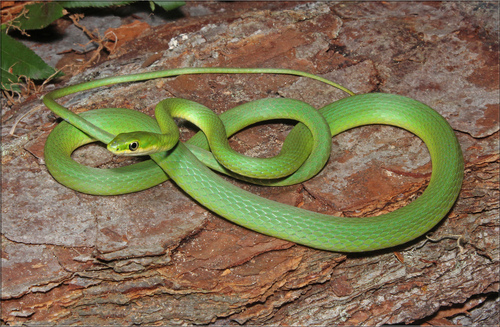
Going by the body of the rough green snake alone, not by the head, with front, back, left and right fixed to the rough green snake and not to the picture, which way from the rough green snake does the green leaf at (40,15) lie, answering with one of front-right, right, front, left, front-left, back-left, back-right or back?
front-right

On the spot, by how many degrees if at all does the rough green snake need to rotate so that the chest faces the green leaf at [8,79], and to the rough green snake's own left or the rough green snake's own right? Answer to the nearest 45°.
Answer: approximately 45° to the rough green snake's own right

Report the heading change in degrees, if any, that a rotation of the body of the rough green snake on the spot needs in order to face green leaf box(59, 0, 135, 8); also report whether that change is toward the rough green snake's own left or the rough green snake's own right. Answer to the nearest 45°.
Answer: approximately 45° to the rough green snake's own right

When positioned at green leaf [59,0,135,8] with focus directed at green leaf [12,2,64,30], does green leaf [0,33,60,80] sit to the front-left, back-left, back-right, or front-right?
front-left

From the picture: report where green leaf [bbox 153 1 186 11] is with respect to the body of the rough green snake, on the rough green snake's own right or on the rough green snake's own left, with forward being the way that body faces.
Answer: on the rough green snake's own right

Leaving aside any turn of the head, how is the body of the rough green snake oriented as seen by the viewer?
to the viewer's left
